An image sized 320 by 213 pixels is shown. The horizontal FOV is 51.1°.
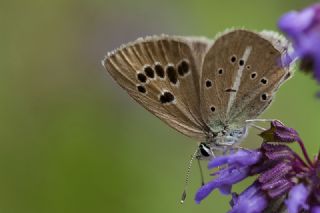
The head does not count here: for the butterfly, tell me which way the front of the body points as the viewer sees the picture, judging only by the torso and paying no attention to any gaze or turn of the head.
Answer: to the viewer's left
